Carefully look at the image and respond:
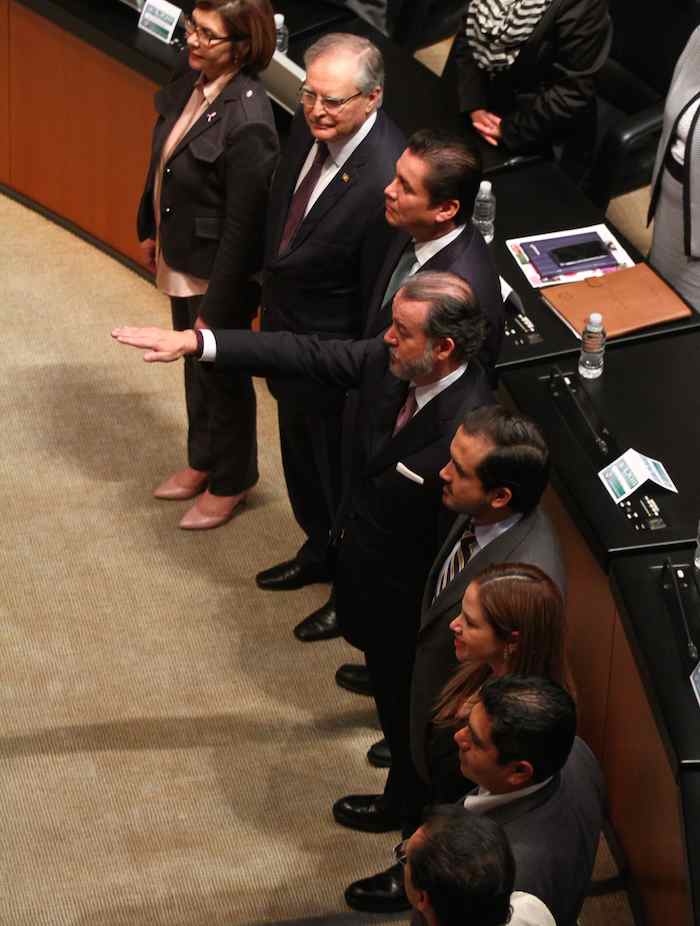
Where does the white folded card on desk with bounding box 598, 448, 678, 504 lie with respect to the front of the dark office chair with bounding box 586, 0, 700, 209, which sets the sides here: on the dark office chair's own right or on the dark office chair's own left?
on the dark office chair's own left

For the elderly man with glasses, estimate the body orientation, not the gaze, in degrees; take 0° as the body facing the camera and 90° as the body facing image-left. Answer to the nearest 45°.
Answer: approximately 45°

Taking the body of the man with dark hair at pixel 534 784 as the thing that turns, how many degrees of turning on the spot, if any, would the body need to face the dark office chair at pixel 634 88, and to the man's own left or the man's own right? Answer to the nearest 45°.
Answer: approximately 90° to the man's own right

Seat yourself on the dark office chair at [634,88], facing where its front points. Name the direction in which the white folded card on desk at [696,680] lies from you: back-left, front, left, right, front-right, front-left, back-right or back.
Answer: front-left

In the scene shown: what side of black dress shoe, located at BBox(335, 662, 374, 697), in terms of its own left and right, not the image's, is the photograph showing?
left

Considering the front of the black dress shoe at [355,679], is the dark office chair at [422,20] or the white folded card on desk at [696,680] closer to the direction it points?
the dark office chair

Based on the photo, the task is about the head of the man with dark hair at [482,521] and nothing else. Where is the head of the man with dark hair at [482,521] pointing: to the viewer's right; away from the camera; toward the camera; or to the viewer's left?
to the viewer's left

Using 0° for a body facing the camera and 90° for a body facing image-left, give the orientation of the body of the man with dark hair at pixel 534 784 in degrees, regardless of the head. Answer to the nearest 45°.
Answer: approximately 90°

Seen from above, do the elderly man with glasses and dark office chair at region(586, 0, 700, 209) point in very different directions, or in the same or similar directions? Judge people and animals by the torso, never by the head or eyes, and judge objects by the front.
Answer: same or similar directions

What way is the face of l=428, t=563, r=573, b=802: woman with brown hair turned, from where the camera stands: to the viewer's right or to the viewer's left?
to the viewer's left

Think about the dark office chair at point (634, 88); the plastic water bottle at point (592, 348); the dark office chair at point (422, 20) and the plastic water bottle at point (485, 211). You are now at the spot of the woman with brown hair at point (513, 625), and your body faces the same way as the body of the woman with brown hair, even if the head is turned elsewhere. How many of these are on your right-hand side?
4

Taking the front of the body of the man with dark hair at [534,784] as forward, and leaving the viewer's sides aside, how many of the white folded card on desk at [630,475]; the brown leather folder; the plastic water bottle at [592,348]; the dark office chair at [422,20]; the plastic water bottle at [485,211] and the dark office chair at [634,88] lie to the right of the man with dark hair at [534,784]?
6

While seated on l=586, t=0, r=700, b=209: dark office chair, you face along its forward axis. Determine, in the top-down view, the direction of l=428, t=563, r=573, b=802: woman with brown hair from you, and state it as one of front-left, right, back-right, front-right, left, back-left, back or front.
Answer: front-left

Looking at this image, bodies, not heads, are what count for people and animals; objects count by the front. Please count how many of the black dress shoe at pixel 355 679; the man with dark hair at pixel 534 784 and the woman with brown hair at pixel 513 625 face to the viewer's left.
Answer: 3

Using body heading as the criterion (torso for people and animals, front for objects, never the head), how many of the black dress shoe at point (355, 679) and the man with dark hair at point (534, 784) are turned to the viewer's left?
2

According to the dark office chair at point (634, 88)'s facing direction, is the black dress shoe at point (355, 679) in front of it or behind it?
in front

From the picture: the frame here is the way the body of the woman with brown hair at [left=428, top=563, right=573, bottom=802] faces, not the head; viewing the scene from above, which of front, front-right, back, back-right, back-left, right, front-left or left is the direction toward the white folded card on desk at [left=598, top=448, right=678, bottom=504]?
right

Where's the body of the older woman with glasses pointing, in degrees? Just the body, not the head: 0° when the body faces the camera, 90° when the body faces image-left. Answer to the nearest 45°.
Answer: approximately 45°

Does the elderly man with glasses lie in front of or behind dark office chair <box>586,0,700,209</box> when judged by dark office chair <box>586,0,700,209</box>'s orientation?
in front
